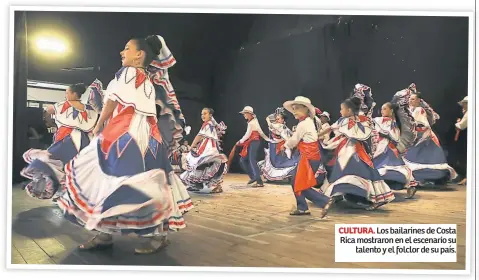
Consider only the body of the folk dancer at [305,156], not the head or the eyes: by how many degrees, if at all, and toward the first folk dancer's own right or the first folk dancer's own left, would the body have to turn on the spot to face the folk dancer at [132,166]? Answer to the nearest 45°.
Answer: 0° — they already face them
